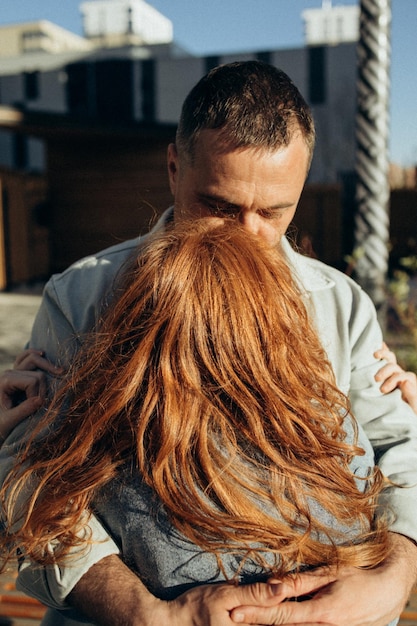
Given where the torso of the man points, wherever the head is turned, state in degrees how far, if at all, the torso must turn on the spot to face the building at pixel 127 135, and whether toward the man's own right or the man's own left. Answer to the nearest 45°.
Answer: approximately 180°

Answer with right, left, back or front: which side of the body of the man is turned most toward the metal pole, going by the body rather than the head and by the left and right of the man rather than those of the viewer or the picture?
back

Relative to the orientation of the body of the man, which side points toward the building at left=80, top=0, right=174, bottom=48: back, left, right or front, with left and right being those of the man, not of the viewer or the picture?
back

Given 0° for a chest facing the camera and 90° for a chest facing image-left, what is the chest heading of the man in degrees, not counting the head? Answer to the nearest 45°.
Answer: approximately 0°

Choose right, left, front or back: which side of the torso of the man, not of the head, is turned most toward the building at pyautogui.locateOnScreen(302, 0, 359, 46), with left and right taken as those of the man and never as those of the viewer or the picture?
back
